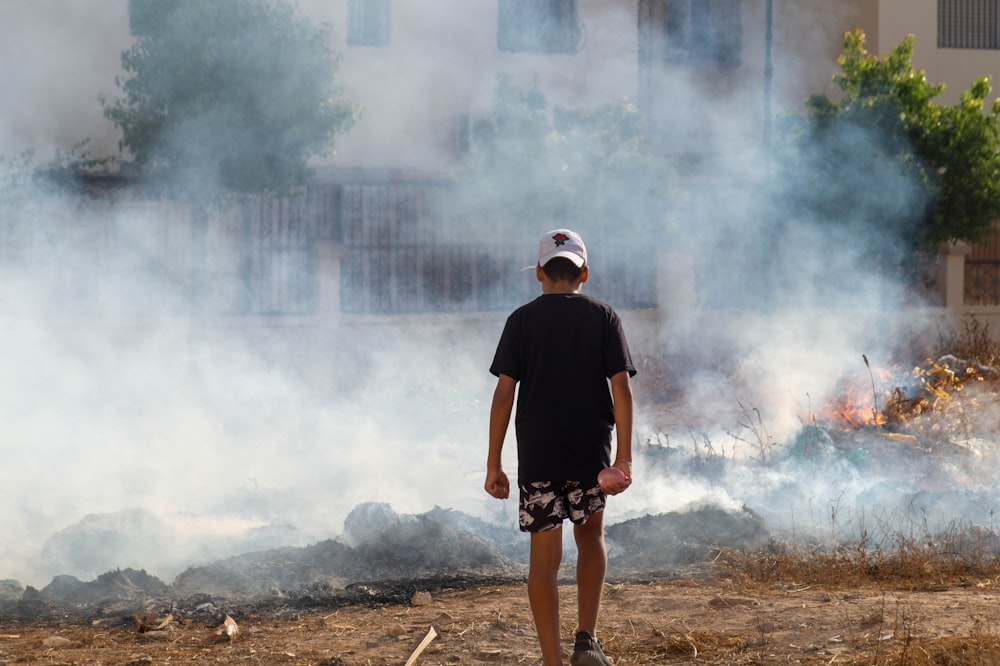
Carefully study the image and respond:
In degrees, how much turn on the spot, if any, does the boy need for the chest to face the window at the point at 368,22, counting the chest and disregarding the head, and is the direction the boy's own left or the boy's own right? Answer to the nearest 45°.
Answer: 0° — they already face it

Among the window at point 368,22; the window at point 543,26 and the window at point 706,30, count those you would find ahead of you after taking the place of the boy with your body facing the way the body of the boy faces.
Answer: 3

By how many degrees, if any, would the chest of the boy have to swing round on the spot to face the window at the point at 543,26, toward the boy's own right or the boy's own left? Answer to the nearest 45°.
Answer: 0° — they already face it

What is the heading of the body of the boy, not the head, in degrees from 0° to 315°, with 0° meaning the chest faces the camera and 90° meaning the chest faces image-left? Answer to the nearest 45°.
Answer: approximately 180°
